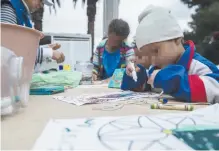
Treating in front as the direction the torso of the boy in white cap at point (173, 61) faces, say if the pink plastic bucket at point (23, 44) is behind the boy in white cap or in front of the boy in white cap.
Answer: in front

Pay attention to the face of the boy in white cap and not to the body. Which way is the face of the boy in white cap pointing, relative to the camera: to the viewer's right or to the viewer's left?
to the viewer's left

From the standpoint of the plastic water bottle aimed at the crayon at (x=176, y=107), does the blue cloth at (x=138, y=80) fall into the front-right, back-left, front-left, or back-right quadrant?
front-left

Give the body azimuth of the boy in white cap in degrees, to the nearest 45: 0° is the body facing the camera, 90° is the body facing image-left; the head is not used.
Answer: approximately 90°

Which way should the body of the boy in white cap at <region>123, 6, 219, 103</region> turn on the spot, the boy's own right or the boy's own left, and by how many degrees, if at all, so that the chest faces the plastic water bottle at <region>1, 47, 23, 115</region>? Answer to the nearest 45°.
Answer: approximately 45° to the boy's own left
